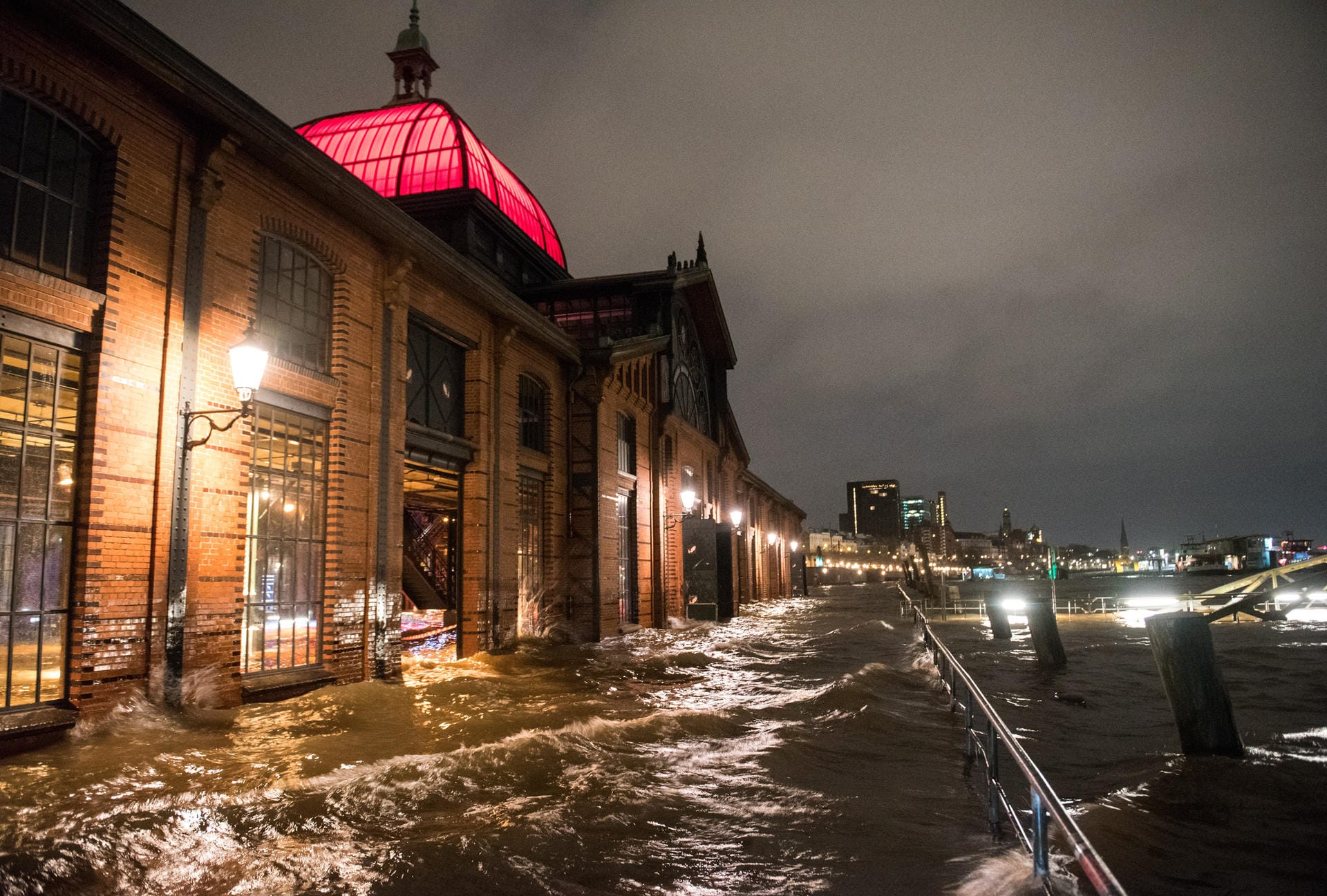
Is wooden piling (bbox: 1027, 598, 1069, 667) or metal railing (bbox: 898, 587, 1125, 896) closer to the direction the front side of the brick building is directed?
the metal railing

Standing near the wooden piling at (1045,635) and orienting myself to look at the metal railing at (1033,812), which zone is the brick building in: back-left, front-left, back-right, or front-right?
front-right

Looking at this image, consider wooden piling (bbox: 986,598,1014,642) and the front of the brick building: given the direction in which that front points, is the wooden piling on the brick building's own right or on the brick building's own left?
on the brick building's own left

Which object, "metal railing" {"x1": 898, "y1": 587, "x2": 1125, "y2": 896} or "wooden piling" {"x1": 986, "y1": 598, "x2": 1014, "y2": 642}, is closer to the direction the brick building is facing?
the metal railing

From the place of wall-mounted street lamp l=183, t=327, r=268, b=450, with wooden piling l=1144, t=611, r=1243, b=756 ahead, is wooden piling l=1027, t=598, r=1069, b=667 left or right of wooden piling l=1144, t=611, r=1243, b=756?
left

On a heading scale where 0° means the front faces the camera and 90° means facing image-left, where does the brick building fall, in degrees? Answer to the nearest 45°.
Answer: approximately 315°

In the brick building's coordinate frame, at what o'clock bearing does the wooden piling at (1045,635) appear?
The wooden piling is roughly at 10 o'clock from the brick building.

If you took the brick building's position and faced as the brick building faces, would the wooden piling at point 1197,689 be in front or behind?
in front

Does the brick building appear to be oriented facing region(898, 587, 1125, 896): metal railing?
yes
